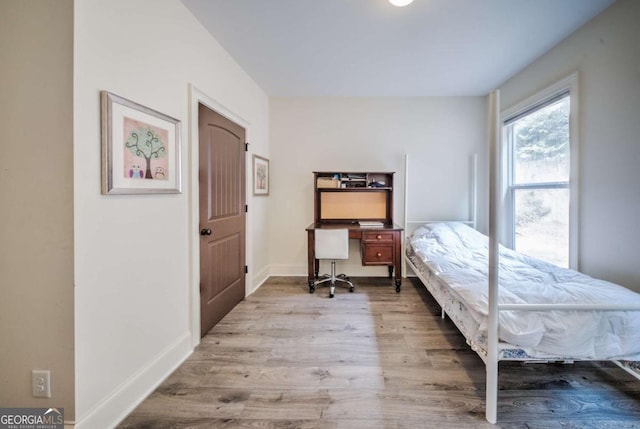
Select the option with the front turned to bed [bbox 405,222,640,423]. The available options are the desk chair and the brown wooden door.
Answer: the brown wooden door

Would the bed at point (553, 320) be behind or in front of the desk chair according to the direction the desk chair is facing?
behind

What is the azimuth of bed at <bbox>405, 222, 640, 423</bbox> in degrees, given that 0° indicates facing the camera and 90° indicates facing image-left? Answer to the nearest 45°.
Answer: approximately 315°

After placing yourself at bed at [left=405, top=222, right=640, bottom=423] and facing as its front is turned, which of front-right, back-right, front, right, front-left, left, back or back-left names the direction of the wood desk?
back

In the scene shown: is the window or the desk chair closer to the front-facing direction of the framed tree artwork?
the window

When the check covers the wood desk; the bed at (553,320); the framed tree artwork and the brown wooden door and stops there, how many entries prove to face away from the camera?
0

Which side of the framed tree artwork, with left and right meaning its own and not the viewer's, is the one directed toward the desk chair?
left

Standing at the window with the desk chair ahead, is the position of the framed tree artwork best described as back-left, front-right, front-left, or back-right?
front-left

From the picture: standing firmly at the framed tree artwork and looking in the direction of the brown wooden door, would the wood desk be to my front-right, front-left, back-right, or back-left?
front-right

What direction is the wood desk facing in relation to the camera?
toward the camera

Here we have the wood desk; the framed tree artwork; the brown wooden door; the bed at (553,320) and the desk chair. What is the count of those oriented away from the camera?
1

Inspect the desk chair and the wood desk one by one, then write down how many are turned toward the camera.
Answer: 1

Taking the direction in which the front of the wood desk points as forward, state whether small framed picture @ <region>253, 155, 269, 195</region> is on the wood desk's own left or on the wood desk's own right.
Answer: on the wood desk's own right

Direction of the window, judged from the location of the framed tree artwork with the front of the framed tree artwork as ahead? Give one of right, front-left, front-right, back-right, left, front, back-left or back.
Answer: front-left

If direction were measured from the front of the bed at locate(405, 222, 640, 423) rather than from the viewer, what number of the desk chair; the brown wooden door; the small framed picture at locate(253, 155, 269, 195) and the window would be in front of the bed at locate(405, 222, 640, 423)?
0

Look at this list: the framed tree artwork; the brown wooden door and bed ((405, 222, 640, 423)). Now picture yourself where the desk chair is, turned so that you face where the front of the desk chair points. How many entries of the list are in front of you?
0

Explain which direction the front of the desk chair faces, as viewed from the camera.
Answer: facing away from the viewer

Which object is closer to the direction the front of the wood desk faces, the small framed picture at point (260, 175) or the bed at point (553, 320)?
the bed

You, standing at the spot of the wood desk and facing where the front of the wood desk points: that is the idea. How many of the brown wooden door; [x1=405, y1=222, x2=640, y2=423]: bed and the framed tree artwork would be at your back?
0

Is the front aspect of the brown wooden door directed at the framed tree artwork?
no

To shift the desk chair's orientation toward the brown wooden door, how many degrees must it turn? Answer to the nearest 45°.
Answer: approximately 135° to its left
